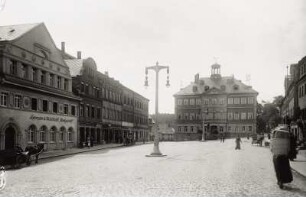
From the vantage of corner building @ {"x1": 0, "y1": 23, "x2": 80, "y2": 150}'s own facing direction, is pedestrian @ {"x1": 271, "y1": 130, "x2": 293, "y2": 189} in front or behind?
in front

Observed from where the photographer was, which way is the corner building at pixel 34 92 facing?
facing the viewer and to the right of the viewer
